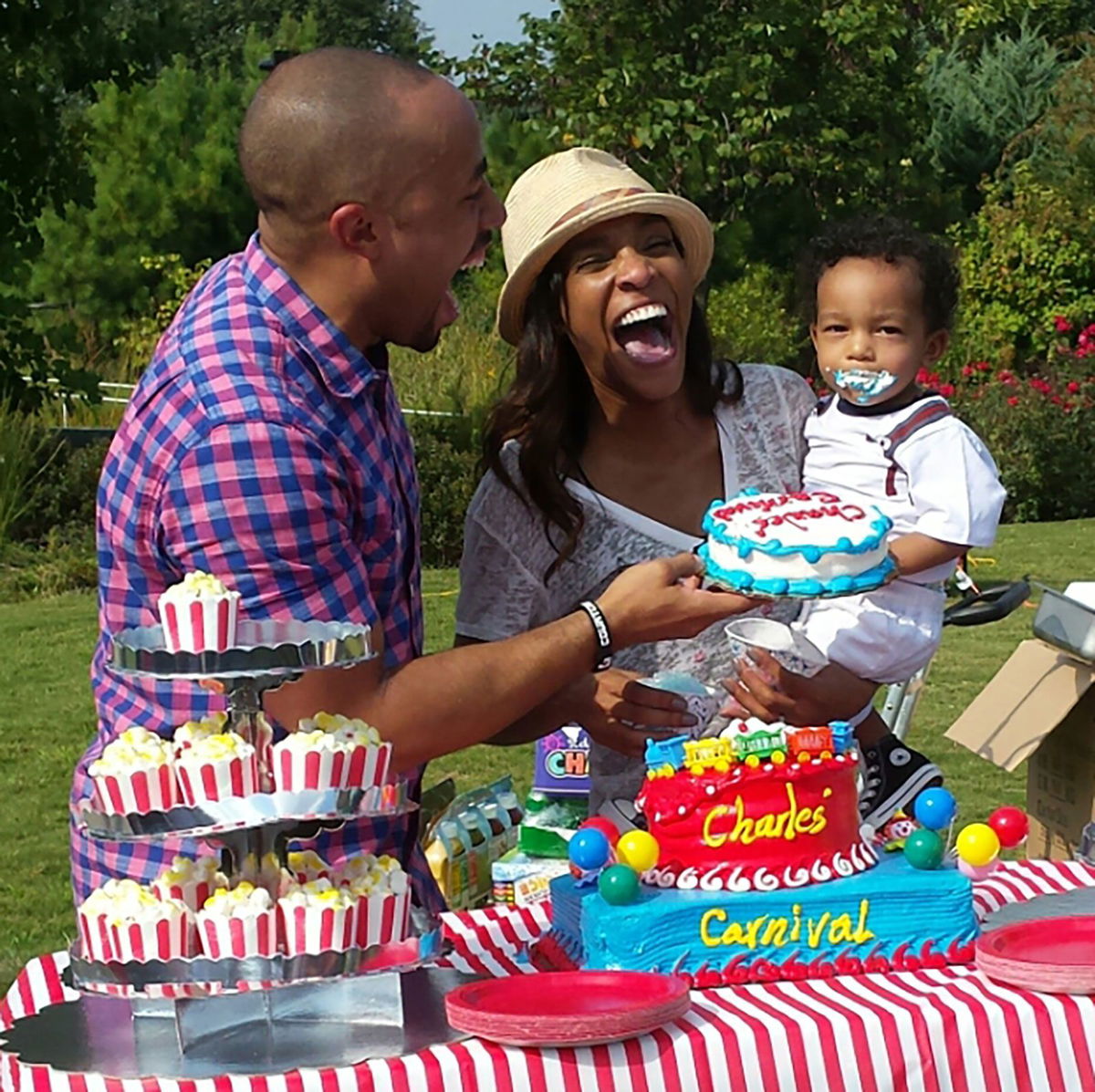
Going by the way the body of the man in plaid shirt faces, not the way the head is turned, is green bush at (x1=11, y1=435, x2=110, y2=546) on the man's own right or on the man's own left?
on the man's own left

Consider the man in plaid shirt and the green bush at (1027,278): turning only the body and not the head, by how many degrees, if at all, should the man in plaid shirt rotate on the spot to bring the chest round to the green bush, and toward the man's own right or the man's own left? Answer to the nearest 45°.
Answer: approximately 90° to the man's own left

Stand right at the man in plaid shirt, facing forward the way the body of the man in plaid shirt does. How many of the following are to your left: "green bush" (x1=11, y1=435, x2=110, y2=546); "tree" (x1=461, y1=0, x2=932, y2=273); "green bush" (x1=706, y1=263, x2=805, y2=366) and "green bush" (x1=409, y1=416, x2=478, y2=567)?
4

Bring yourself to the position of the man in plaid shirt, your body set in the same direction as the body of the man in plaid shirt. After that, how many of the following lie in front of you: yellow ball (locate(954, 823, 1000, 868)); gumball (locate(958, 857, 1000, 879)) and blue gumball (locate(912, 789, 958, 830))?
3

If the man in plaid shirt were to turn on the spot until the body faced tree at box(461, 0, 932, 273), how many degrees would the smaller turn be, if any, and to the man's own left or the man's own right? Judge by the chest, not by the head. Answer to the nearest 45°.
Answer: approximately 90° to the man's own left

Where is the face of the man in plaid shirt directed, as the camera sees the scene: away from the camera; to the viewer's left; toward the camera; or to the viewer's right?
to the viewer's right

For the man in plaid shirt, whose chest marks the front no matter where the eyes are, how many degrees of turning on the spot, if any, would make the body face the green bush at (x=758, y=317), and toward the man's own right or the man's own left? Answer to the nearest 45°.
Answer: approximately 90° to the man's own left

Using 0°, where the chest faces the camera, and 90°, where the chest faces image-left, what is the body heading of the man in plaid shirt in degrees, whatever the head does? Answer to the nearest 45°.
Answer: approximately 270°

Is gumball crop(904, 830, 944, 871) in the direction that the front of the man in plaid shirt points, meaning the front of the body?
yes

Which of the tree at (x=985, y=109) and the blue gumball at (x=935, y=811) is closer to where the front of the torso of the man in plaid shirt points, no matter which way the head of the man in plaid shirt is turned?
the blue gumball

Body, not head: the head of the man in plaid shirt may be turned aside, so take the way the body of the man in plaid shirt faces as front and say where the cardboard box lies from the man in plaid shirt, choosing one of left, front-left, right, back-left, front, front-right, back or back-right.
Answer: front-left
